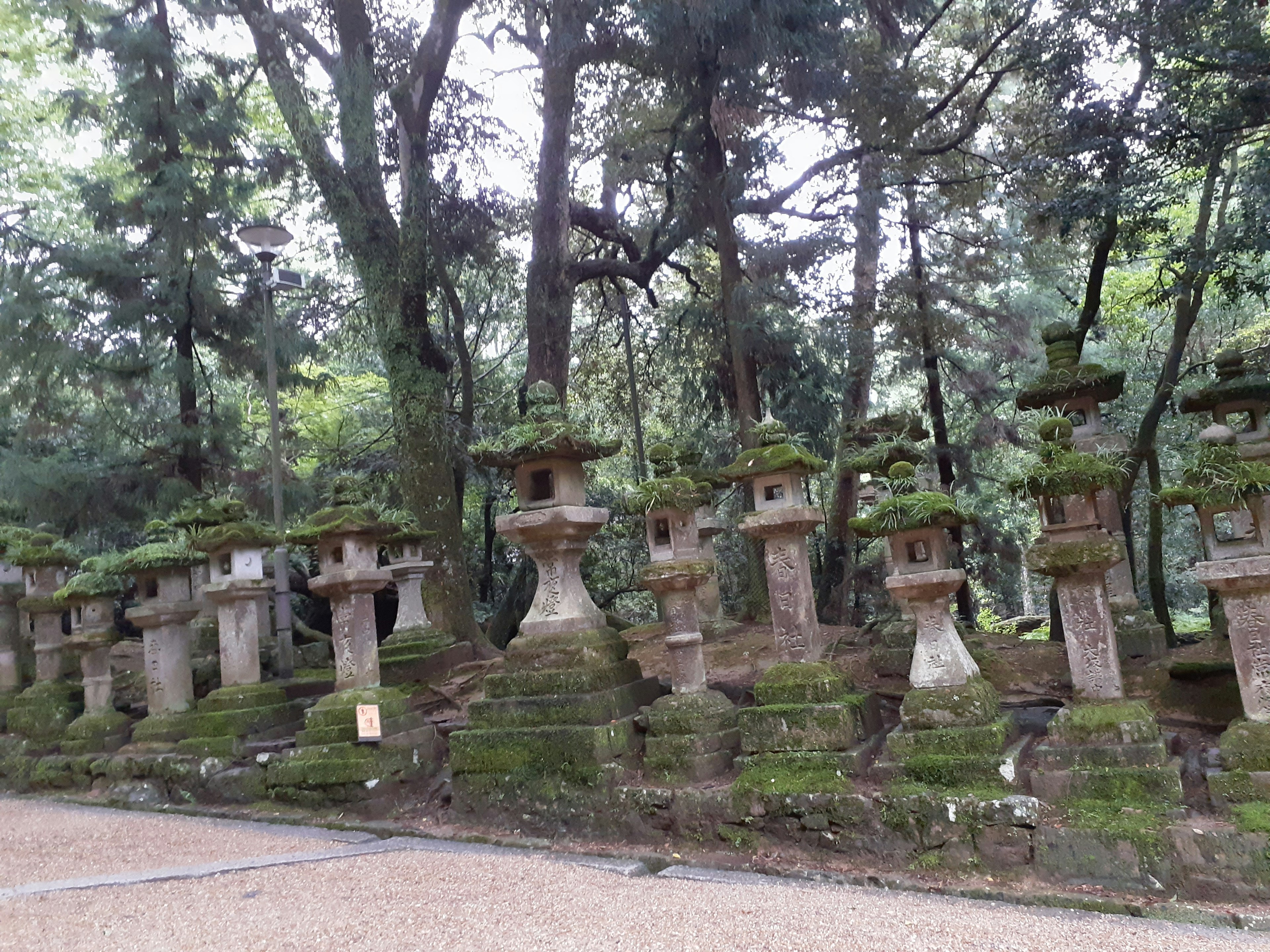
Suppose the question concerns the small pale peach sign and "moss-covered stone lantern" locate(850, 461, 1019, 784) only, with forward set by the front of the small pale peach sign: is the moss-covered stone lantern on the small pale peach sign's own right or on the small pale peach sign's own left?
on the small pale peach sign's own left

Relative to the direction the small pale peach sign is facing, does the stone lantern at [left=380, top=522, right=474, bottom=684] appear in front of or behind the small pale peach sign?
behind

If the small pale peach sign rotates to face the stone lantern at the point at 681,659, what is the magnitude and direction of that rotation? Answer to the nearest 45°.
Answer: approximately 45° to its left

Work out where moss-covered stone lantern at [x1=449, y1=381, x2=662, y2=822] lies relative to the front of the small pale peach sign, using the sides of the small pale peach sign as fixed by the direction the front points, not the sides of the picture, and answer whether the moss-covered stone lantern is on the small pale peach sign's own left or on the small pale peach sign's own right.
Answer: on the small pale peach sign's own left

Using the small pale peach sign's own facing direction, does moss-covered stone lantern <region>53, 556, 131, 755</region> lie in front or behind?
behind

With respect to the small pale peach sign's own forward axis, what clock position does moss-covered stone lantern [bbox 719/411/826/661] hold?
The moss-covered stone lantern is roughly at 10 o'clock from the small pale peach sign.

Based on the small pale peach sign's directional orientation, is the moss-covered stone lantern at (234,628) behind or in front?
behind

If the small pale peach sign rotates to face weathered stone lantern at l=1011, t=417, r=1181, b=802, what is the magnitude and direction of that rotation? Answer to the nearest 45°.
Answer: approximately 45° to its left

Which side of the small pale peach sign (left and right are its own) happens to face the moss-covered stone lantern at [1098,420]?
left

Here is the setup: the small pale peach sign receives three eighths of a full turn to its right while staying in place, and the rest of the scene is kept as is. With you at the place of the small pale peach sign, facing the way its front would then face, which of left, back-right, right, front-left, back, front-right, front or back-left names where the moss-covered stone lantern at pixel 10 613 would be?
front

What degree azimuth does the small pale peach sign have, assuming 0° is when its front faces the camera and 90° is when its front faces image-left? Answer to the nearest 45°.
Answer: approximately 0°
